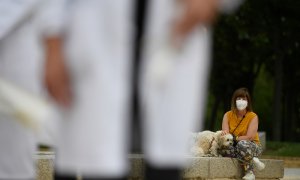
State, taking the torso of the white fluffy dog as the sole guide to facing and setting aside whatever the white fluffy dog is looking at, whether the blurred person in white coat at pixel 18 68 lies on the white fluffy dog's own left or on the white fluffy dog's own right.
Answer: on the white fluffy dog's own right

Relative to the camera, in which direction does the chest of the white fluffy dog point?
to the viewer's right

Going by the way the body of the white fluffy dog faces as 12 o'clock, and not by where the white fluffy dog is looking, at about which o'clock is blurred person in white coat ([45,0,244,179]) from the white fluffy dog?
The blurred person in white coat is roughly at 3 o'clock from the white fluffy dog.
